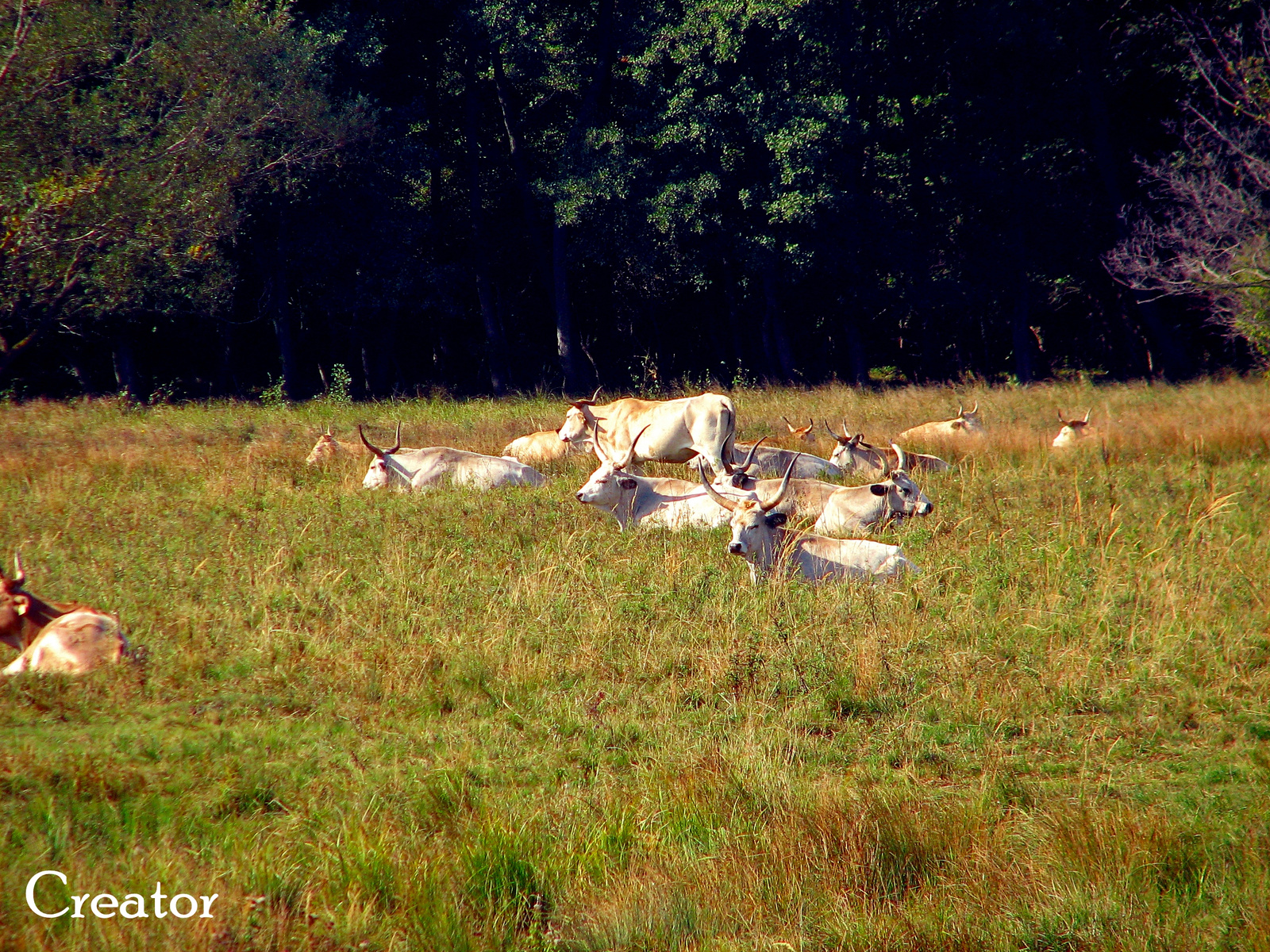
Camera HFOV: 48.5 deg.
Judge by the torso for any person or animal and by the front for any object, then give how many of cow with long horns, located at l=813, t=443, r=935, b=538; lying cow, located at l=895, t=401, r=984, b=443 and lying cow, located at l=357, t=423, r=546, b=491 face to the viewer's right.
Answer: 2

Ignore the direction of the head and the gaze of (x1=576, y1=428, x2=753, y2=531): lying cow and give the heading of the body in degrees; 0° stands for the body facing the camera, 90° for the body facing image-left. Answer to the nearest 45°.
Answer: approximately 90°

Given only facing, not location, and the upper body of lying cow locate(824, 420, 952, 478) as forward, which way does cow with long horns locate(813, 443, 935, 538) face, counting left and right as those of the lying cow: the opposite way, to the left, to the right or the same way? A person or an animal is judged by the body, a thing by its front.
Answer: the opposite way

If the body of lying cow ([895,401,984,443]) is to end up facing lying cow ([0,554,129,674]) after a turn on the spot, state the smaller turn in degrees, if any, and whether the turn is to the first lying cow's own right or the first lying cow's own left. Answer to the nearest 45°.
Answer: approximately 135° to the first lying cow's own right

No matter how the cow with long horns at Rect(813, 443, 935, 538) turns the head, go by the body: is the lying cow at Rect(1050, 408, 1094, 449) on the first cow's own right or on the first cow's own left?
on the first cow's own left

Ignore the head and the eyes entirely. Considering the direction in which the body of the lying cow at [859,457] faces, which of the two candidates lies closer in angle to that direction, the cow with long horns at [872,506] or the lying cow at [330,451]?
the lying cow

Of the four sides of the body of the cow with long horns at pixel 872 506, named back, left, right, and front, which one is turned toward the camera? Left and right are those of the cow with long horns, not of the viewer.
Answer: right

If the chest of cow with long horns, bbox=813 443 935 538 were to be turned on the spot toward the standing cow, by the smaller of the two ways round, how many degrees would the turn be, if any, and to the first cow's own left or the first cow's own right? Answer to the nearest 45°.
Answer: approximately 135° to the first cow's own left

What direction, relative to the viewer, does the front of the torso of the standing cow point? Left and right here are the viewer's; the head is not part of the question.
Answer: facing to the left of the viewer

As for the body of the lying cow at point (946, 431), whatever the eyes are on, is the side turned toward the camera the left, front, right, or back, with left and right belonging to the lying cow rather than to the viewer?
right

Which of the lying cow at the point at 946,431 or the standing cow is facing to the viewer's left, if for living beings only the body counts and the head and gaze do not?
the standing cow

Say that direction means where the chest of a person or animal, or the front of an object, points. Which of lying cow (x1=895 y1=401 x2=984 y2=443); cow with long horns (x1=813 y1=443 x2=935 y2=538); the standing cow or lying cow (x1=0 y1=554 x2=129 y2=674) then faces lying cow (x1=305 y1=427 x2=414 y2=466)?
the standing cow

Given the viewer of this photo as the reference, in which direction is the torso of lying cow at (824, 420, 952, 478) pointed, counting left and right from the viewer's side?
facing to the left of the viewer

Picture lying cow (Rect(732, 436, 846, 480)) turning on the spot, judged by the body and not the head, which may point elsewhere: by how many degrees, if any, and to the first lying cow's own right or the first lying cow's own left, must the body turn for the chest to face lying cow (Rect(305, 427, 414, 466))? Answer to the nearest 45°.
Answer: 0° — it already faces it

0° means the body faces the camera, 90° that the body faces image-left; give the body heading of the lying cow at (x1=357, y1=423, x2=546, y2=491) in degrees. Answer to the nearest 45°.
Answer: approximately 90°

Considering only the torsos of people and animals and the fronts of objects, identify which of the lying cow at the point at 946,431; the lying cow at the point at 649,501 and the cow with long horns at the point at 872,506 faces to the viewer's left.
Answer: the lying cow at the point at 649,501

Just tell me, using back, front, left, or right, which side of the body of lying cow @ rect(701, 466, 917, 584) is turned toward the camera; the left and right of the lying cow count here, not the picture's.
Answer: left

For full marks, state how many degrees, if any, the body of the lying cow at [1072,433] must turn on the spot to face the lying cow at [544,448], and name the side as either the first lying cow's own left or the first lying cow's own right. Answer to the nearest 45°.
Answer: approximately 45° to the first lying cow's own right
